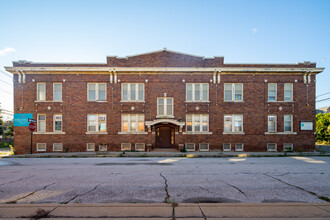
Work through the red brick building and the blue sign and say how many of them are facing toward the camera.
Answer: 2

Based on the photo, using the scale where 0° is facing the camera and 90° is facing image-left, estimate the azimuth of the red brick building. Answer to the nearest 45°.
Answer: approximately 0°

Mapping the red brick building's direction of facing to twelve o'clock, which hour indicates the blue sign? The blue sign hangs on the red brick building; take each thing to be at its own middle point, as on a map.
The blue sign is roughly at 3 o'clock from the red brick building.
